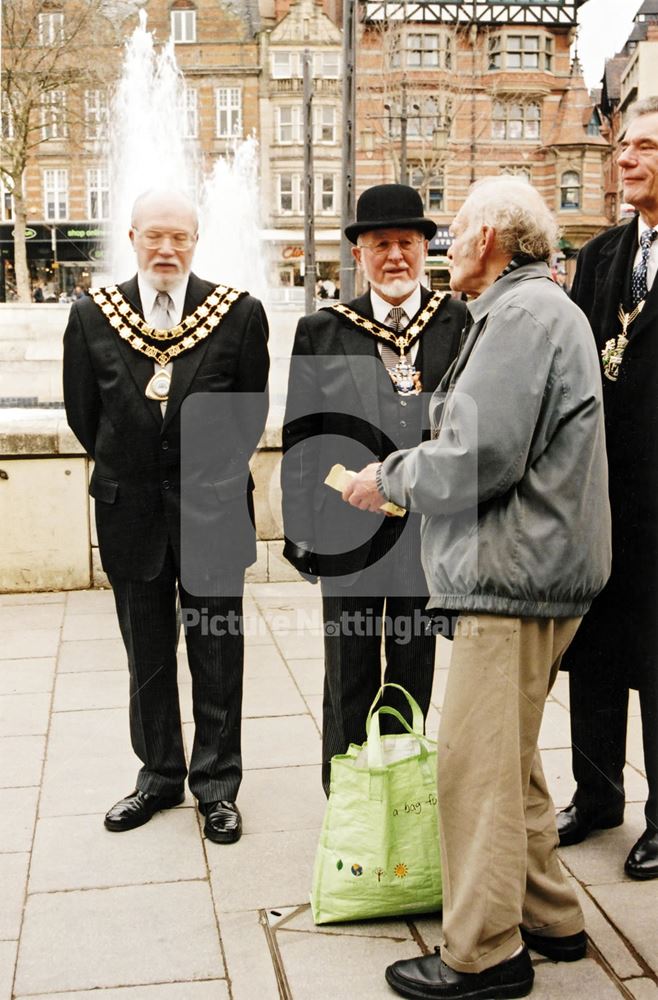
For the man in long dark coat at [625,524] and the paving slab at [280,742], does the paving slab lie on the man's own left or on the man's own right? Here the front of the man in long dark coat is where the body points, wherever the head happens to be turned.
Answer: on the man's own right

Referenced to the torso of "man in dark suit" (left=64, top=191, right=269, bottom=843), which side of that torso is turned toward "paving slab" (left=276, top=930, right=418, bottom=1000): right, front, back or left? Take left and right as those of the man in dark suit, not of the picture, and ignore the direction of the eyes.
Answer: front

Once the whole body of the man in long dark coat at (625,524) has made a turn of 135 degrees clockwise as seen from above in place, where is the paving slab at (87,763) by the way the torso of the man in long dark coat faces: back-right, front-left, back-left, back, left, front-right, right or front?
left

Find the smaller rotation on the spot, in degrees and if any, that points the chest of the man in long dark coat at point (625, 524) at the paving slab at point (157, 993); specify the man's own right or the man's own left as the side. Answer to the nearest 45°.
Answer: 0° — they already face it

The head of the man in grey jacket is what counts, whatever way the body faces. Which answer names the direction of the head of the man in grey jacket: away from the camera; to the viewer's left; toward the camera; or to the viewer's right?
to the viewer's left

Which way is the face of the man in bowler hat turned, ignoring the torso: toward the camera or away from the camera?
toward the camera

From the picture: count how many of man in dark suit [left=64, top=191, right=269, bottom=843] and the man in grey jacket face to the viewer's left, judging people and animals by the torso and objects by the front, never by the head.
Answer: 1

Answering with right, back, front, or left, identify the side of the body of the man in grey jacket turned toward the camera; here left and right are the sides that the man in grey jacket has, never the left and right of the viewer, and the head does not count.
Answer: left

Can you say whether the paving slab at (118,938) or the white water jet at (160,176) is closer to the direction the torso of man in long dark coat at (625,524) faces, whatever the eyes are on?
the paving slab

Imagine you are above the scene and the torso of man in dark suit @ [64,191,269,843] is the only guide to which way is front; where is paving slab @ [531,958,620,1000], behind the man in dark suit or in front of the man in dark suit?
in front

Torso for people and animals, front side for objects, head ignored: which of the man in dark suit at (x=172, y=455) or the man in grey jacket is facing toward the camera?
the man in dark suit

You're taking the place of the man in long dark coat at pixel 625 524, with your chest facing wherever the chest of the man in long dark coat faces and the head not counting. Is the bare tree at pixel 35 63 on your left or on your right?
on your right

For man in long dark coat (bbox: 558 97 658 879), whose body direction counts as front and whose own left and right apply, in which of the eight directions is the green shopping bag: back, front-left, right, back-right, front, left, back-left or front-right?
front

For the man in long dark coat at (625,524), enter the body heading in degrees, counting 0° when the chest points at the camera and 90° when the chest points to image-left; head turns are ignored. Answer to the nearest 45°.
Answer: approximately 45°

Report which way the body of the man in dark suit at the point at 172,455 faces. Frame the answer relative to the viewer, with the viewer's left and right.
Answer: facing the viewer

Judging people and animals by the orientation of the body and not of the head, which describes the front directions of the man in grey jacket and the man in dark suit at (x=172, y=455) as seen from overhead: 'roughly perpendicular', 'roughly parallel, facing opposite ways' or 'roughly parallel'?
roughly perpendicular

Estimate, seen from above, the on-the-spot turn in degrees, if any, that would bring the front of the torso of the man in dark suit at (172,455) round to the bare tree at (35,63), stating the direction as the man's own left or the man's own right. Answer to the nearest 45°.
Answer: approximately 180°

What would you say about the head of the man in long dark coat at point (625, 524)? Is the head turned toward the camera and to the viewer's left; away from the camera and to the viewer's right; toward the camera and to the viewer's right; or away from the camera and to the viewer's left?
toward the camera and to the viewer's left
